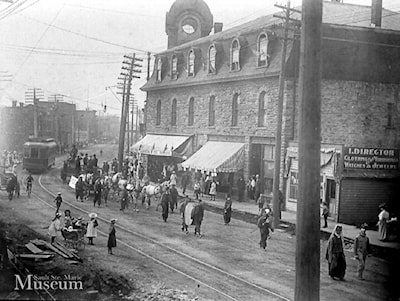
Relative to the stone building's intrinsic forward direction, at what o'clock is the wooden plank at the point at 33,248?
The wooden plank is roughly at 11 o'clock from the stone building.

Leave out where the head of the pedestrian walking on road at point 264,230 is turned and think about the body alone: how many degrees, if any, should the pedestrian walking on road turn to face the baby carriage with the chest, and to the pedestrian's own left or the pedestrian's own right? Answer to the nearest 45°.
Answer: approximately 90° to the pedestrian's own right

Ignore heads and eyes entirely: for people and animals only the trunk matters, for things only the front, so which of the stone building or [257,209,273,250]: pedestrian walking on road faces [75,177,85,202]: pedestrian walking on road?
the stone building

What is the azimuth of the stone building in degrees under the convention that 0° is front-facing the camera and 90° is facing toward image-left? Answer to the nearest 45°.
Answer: approximately 45°

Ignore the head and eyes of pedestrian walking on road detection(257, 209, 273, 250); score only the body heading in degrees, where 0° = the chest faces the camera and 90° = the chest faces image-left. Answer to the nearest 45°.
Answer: approximately 315°

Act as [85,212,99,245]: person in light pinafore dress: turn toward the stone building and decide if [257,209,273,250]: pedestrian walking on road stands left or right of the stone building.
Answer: right

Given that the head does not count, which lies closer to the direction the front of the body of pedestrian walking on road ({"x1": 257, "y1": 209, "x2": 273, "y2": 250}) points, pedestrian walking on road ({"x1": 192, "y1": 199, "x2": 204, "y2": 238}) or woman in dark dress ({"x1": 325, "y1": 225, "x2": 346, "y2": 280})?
the woman in dark dress

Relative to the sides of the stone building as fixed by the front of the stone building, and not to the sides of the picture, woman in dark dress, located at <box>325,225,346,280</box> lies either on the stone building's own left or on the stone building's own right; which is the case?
on the stone building's own left

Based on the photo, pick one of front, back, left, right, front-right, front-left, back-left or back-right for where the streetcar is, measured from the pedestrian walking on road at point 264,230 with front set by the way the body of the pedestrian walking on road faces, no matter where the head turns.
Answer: back

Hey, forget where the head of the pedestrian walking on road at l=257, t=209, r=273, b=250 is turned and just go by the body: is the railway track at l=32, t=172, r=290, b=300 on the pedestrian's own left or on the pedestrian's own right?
on the pedestrian's own right

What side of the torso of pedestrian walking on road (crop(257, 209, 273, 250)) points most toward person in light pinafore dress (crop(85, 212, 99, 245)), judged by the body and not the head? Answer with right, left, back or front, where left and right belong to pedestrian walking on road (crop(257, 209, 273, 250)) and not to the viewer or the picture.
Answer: right

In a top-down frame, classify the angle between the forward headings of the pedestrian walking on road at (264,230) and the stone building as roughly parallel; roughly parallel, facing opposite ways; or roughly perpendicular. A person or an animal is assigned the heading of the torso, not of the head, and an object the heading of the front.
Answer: roughly perpendicular
